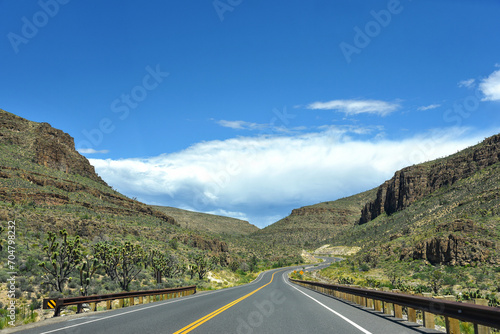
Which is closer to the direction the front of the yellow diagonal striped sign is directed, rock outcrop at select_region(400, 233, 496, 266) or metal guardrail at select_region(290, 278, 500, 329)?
the metal guardrail

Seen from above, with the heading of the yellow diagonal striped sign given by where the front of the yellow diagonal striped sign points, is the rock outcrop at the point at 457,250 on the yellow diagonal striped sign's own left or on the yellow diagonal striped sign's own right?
on the yellow diagonal striped sign's own left

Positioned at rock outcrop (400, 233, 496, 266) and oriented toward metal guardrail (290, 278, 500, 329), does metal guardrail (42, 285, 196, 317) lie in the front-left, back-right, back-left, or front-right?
front-right

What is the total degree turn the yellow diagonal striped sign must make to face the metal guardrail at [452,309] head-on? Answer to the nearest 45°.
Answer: approximately 45° to its left

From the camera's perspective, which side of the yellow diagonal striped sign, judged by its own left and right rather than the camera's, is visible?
front
